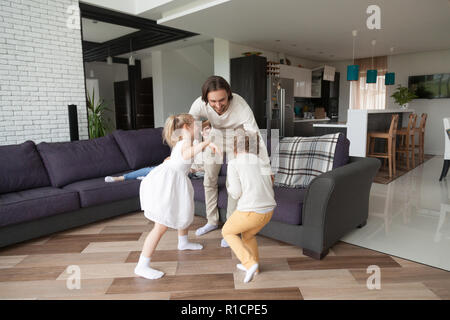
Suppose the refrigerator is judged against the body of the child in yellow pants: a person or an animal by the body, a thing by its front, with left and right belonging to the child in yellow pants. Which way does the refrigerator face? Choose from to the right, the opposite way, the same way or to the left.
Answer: the opposite way

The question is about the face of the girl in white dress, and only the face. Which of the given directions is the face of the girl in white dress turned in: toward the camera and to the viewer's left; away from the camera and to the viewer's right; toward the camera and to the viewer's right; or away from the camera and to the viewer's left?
away from the camera and to the viewer's right

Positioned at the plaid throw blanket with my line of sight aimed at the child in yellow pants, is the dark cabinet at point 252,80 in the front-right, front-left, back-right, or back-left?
back-right

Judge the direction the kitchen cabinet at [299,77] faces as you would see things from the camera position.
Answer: facing the viewer and to the right of the viewer

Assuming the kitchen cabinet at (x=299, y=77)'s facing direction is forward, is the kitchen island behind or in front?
in front

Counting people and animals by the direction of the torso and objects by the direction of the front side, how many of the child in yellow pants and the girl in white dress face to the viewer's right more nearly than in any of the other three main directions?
1

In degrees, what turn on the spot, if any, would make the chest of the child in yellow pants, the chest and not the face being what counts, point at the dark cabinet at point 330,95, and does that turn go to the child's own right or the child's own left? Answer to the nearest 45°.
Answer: approximately 45° to the child's own right

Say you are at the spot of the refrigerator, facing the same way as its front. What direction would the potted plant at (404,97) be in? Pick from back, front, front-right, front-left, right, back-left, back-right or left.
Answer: front-left

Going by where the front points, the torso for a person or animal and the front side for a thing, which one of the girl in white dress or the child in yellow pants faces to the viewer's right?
the girl in white dress

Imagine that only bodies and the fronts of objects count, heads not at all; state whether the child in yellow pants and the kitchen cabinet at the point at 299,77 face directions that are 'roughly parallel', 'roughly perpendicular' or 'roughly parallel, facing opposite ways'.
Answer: roughly parallel, facing opposite ways

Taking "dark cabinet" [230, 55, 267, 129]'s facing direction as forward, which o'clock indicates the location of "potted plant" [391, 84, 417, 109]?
The potted plant is roughly at 10 o'clock from the dark cabinet.

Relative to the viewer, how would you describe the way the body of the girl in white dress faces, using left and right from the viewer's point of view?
facing to the right of the viewer

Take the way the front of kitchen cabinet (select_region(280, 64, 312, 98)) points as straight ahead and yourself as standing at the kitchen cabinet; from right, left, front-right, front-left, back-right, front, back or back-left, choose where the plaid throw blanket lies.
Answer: front-right

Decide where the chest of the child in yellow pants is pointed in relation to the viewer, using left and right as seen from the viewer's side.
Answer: facing away from the viewer and to the left of the viewer

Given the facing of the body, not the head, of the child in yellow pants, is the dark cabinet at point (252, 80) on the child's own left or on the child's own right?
on the child's own right
